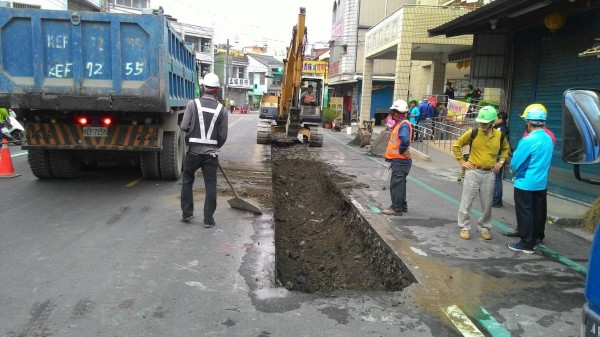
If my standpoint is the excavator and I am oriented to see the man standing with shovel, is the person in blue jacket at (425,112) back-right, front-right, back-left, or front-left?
back-left

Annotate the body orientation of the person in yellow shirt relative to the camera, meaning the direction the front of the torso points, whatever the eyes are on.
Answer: toward the camera

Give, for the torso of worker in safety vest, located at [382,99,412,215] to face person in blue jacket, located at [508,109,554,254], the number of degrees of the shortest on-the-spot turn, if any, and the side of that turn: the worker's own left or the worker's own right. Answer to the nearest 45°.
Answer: approximately 135° to the worker's own left

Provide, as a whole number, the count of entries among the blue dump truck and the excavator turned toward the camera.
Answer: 1

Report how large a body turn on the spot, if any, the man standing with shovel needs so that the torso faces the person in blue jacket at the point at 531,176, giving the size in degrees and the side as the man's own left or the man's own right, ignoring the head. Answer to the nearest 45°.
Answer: approximately 90° to the man's own right

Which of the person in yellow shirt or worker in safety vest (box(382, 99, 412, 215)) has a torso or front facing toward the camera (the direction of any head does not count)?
the person in yellow shirt

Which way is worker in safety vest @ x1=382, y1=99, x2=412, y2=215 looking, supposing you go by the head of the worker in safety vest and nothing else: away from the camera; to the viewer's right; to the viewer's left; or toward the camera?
to the viewer's left

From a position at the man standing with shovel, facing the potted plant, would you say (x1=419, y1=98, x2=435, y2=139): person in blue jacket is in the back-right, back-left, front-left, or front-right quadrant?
front-right

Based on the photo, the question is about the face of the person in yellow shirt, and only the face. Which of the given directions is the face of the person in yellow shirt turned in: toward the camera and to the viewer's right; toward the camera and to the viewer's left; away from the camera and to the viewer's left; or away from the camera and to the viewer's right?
toward the camera and to the viewer's left

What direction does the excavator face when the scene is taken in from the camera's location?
facing the viewer

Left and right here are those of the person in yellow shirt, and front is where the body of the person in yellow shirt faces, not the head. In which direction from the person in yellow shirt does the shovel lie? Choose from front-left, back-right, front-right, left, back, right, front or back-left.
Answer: right

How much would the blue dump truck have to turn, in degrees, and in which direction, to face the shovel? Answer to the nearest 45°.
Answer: approximately 135° to its right

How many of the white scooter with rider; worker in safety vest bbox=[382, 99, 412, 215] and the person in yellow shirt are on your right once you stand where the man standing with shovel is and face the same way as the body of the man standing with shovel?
2

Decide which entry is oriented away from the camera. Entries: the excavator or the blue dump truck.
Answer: the blue dump truck

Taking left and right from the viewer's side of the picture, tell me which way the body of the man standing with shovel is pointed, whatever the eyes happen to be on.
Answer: facing away from the viewer

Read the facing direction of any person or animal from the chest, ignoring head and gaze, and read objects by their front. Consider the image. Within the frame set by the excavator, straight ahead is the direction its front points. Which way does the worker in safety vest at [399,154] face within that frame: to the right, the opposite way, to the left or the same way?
to the right

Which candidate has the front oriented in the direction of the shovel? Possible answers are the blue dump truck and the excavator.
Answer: the excavator

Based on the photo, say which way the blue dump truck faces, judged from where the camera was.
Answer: facing away from the viewer

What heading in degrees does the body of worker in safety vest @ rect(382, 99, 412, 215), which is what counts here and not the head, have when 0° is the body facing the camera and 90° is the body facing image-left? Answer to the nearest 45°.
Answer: approximately 90°

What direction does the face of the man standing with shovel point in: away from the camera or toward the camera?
away from the camera

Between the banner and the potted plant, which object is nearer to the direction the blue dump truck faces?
the potted plant

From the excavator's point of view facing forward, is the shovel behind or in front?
in front
